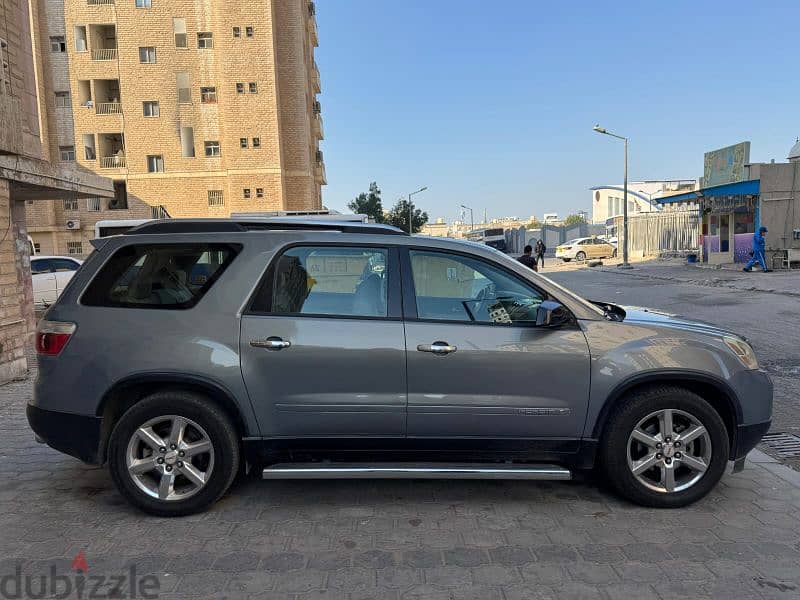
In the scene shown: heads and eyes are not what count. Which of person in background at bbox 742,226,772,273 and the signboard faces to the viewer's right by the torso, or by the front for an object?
the person in background

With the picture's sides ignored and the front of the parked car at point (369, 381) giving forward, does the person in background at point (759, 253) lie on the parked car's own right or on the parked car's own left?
on the parked car's own left

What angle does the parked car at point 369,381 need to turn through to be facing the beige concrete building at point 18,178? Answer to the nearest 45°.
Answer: approximately 135° to its left

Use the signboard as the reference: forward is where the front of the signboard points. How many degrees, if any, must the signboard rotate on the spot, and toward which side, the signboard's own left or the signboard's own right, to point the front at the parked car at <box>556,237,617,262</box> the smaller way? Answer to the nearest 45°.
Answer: approximately 90° to the signboard's own right

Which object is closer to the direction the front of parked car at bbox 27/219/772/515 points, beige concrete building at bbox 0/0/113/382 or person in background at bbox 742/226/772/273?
the person in background

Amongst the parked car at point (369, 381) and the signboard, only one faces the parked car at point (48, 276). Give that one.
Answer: the signboard

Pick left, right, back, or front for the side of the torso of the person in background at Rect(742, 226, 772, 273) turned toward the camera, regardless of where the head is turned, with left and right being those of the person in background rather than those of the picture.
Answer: right

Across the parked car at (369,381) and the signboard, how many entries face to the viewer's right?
1

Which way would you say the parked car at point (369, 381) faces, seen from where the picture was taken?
facing to the right of the viewer

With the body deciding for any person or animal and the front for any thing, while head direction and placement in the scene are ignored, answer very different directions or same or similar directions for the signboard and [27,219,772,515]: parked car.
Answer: very different directions
